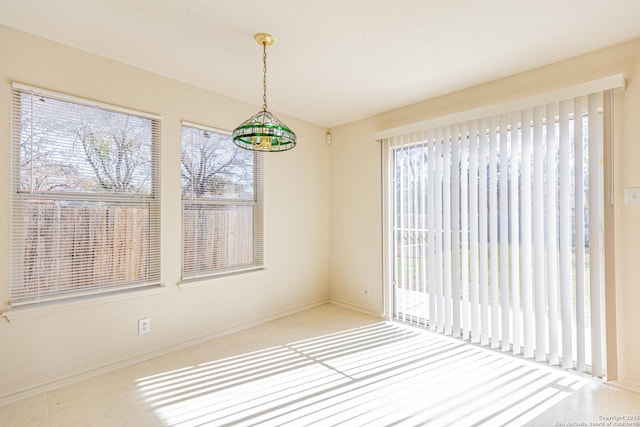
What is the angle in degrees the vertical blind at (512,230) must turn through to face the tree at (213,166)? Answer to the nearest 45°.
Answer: approximately 45° to its right

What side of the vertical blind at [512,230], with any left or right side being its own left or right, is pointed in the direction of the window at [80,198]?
front

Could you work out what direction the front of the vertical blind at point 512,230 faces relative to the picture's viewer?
facing the viewer and to the left of the viewer

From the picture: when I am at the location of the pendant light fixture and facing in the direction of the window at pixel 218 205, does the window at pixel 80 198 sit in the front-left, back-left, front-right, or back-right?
front-left

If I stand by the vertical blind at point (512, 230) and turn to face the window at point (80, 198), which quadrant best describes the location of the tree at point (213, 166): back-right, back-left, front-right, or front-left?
front-right

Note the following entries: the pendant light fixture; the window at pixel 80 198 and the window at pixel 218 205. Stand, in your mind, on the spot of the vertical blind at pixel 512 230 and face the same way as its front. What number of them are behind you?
0

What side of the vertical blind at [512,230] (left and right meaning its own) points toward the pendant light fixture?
front

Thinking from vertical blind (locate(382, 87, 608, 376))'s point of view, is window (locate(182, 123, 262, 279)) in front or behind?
in front

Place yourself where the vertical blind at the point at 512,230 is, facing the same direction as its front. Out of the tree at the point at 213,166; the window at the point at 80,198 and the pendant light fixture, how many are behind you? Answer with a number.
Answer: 0
